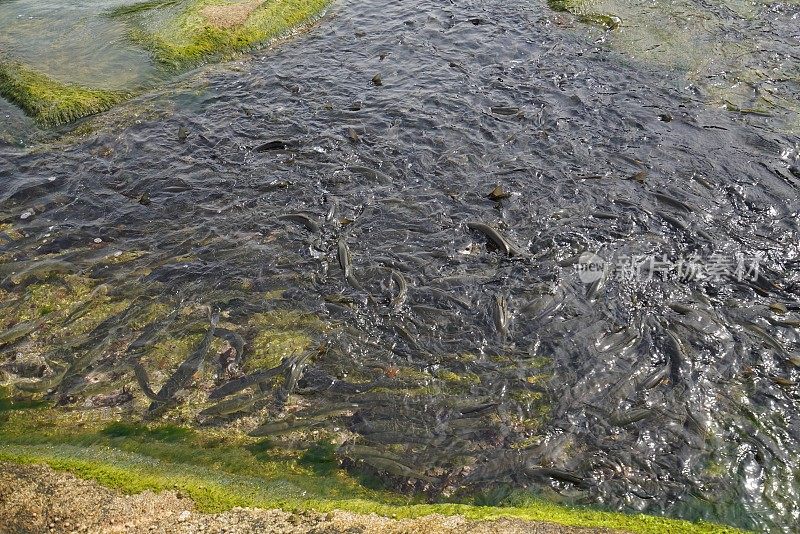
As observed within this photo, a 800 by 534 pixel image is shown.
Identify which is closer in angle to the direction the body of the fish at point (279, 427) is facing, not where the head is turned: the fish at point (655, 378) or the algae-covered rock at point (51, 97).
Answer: the algae-covered rock

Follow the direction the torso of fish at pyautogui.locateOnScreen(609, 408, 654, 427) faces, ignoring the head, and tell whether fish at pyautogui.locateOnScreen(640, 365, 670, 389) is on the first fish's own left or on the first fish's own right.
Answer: on the first fish's own right

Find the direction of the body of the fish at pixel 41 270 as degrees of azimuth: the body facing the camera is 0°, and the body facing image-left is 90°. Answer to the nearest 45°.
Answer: approximately 270°

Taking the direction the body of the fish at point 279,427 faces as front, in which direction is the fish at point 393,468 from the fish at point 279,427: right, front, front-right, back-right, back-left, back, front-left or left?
back-left

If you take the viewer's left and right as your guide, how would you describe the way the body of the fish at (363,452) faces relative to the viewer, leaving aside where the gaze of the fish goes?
facing to the left of the viewer
